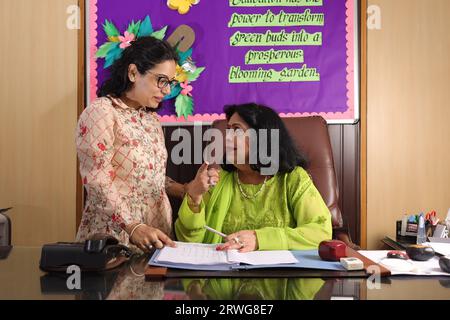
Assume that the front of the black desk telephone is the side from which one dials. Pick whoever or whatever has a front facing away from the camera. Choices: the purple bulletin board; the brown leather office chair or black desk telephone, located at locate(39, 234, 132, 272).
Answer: the black desk telephone

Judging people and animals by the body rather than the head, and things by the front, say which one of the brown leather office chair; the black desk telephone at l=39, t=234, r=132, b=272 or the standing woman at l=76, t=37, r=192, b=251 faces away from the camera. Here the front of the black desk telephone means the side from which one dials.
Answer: the black desk telephone

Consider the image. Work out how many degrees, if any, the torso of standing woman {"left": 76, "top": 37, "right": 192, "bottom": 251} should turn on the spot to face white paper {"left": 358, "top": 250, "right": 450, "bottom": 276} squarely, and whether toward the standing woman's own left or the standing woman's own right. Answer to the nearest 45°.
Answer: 0° — they already face it

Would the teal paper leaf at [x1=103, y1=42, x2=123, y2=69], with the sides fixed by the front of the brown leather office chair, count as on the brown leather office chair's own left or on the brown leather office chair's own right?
on the brown leather office chair's own right

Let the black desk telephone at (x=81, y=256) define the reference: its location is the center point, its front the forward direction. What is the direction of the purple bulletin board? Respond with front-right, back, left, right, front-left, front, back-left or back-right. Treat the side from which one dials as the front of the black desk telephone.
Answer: front-right

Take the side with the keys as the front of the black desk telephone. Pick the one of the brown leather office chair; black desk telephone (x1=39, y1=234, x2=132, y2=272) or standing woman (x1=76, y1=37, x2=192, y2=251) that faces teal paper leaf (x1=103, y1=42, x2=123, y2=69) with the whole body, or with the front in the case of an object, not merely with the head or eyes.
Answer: the black desk telephone

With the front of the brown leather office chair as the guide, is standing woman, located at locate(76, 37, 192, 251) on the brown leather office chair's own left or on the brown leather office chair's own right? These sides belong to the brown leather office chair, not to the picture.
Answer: on the brown leather office chair's own right

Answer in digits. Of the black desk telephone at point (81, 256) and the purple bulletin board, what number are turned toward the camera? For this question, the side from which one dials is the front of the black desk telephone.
1

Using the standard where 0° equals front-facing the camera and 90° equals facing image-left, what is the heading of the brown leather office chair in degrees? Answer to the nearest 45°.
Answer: approximately 0°

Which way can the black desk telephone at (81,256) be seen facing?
away from the camera
